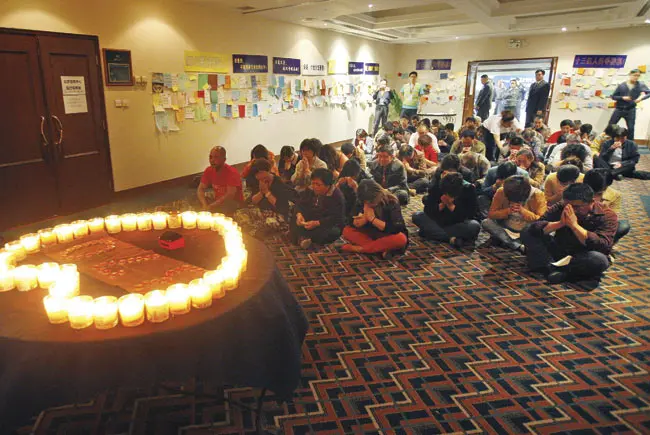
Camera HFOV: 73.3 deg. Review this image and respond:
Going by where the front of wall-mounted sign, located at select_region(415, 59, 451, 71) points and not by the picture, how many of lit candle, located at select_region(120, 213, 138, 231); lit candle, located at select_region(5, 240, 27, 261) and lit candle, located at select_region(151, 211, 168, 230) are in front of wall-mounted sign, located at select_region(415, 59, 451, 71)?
3

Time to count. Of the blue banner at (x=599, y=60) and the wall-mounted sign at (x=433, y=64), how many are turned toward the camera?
2

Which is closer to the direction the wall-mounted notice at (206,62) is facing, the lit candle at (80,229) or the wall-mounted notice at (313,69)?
the lit candle

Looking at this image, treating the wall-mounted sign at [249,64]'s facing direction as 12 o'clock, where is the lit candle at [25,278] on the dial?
The lit candle is roughly at 2 o'clock from the wall-mounted sign.

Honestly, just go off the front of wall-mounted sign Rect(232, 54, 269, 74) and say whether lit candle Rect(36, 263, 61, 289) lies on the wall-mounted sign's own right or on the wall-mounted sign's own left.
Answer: on the wall-mounted sign's own right

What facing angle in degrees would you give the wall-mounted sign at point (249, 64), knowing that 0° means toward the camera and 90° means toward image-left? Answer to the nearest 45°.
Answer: approximately 315°

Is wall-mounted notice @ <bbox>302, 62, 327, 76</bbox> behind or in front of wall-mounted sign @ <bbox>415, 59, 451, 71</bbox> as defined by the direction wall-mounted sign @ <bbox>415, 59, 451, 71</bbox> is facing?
in front

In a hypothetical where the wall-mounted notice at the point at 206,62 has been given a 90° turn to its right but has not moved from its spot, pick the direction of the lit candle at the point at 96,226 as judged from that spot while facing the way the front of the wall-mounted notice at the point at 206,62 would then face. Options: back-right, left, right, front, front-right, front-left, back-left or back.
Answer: front-left

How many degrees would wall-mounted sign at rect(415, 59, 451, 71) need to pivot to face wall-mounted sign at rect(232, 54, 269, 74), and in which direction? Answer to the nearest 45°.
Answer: approximately 45° to its right

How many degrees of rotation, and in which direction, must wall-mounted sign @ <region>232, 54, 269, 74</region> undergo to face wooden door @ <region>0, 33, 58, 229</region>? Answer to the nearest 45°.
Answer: approximately 90° to its right

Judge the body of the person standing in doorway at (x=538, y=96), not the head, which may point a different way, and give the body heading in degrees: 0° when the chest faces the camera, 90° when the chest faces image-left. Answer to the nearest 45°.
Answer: approximately 45°
